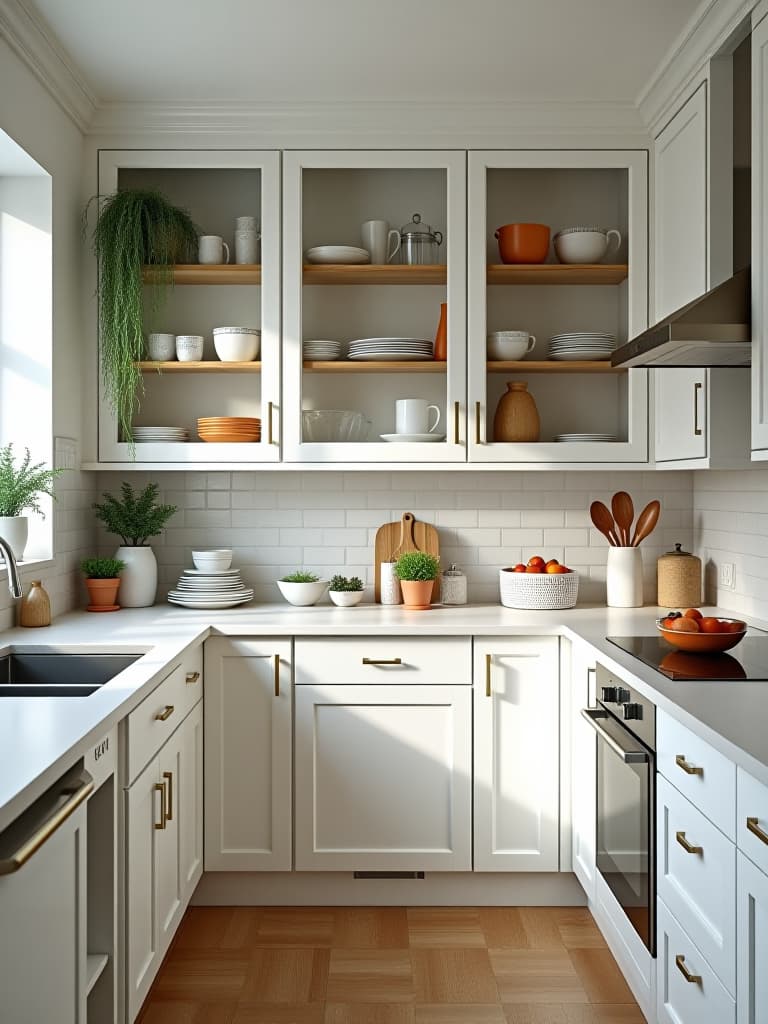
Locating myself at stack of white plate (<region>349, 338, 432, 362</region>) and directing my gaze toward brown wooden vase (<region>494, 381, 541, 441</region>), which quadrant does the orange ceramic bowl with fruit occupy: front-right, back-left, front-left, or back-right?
front-right

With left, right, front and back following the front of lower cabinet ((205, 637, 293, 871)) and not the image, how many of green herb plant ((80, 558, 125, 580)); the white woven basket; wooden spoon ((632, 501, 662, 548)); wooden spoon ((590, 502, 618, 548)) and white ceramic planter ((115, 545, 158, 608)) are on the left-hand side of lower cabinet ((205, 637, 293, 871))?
3

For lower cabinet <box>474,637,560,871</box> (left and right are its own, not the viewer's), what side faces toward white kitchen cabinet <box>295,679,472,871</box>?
right

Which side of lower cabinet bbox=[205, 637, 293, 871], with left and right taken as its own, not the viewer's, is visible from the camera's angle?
front

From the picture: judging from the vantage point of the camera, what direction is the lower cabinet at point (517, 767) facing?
facing the viewer

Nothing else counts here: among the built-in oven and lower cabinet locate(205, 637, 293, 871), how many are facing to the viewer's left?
1

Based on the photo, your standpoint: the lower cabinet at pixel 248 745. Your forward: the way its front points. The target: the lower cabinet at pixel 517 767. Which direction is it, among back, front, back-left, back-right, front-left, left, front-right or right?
left

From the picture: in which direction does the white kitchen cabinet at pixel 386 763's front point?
toward the camera

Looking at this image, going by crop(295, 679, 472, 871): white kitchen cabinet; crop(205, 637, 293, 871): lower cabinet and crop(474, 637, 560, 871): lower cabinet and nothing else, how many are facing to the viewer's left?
0

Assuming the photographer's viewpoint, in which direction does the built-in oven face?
facing to the left of the viewer

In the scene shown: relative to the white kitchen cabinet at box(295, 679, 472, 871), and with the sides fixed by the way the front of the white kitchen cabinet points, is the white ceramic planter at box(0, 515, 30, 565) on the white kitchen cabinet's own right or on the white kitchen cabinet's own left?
on the white kitchen cabinet's own right
